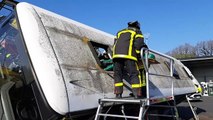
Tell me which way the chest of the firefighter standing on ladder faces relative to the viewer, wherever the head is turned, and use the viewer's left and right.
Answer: facing away from the viewer and to the right of the viewer
